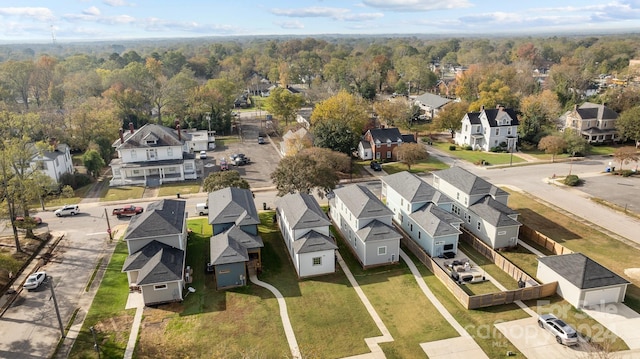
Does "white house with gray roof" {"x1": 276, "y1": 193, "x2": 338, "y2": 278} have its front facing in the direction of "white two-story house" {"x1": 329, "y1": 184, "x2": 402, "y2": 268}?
no

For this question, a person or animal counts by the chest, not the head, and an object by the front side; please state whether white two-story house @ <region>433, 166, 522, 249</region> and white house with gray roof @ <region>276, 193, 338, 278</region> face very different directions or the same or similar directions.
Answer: same or similar directions

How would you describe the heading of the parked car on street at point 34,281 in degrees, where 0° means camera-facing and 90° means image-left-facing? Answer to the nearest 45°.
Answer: approximately 45°

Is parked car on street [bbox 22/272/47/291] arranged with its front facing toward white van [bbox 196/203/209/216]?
no

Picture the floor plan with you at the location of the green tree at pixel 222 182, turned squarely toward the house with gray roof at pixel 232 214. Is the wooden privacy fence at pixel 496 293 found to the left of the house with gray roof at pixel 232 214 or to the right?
left

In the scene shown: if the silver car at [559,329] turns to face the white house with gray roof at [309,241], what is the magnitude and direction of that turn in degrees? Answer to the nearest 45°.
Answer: approximately 45° to its left
